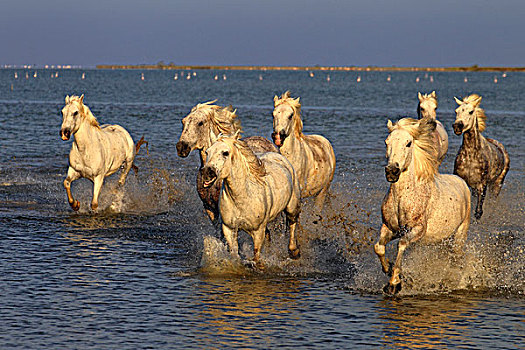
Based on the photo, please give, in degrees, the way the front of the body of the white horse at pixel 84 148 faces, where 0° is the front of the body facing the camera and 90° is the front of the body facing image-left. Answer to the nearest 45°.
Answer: approximately 45°

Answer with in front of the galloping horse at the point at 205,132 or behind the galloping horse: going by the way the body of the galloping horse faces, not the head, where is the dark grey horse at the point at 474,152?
behind

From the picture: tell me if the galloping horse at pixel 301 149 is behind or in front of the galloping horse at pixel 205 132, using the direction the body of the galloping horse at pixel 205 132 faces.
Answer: behind

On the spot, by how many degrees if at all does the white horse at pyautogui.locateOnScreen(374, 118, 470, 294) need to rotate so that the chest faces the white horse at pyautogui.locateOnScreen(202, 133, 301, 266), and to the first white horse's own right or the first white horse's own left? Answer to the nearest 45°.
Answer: approximately 45° to the first white horse's own right

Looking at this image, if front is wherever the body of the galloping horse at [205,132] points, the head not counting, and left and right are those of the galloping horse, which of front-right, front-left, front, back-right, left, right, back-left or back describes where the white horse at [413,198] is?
left

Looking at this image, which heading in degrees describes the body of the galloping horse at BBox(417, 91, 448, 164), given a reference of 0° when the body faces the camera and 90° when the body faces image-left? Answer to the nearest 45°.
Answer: approximately 45°

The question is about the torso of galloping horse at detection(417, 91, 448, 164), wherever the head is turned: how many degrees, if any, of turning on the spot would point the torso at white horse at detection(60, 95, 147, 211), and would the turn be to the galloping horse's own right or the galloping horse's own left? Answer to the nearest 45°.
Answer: approximately 45° to the galloping horse's own right

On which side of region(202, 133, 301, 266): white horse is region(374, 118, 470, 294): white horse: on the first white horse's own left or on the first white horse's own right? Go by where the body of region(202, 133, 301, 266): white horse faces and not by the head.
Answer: on the first white horse's own left

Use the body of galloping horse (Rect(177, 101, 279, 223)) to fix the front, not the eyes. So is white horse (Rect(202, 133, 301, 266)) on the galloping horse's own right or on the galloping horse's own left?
on the galloping horse's own left

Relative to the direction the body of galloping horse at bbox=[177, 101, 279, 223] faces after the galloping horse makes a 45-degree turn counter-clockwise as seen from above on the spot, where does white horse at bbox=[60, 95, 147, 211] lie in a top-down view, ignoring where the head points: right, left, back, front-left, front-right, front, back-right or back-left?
back-right
